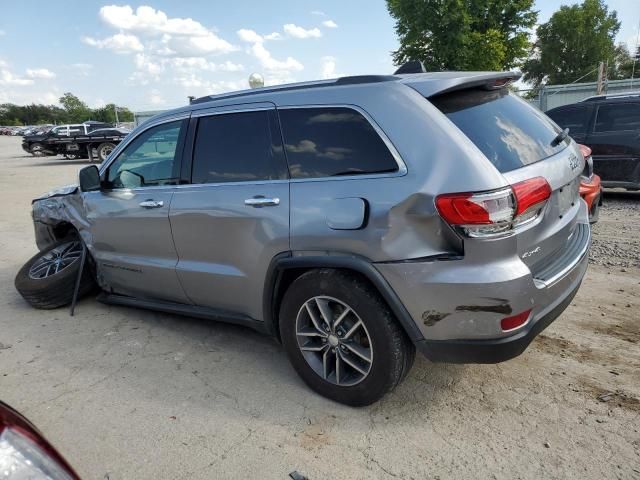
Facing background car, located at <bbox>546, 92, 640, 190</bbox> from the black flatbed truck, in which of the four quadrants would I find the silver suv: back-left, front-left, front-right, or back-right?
front-right

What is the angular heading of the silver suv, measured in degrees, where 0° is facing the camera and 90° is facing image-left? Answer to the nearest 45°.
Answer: approximately 135°

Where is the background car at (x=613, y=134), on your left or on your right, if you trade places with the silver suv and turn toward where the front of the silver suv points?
on your right

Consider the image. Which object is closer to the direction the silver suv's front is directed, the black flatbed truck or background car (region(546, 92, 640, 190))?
the black flatbed truck

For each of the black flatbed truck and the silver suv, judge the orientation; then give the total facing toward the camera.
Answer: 0

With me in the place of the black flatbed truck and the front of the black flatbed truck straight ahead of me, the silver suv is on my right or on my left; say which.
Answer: on my left

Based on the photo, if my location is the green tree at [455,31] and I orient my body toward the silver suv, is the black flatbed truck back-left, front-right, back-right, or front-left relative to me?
front-right

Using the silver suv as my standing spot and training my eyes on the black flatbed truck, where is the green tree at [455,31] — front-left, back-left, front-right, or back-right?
front-right

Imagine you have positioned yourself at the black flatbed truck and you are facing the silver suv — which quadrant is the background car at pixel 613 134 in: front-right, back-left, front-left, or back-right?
front-left

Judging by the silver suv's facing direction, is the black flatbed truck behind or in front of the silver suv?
in front

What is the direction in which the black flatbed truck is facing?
to the viewer's left
